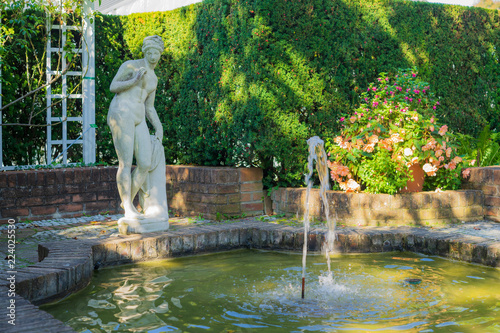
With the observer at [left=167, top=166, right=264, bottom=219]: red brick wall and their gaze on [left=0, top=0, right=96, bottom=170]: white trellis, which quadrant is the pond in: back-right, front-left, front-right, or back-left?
back-left

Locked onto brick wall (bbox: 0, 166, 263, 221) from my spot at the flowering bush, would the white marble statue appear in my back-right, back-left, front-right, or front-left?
front-left

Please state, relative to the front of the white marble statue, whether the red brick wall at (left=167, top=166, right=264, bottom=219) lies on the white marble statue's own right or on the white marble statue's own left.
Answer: on the white marble statue's own left

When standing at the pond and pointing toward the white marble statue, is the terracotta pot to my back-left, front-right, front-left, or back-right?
front-right

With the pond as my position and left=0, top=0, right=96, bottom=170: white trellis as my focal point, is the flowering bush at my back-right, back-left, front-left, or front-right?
front-right

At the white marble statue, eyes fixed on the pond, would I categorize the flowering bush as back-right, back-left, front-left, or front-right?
front-left

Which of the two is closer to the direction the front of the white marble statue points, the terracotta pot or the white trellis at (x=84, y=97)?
the terracotta pot

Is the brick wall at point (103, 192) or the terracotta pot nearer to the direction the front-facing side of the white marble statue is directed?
the terracotta pot

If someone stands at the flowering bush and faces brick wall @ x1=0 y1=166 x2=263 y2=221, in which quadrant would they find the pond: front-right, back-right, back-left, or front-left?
front-left

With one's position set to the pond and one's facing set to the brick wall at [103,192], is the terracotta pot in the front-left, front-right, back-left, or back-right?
front-right

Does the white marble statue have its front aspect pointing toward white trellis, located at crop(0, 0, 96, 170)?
no

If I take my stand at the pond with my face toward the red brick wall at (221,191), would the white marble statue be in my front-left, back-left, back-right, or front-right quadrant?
front-left

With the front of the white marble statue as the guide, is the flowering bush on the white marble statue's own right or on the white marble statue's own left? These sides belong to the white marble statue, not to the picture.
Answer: on the white marble statue's own left

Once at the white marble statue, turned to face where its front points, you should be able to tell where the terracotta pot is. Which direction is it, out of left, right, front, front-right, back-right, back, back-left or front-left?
front-left

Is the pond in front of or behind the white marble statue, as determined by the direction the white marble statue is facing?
in front

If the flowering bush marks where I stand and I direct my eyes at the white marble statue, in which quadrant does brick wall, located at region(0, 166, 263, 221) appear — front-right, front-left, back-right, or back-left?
front-right
